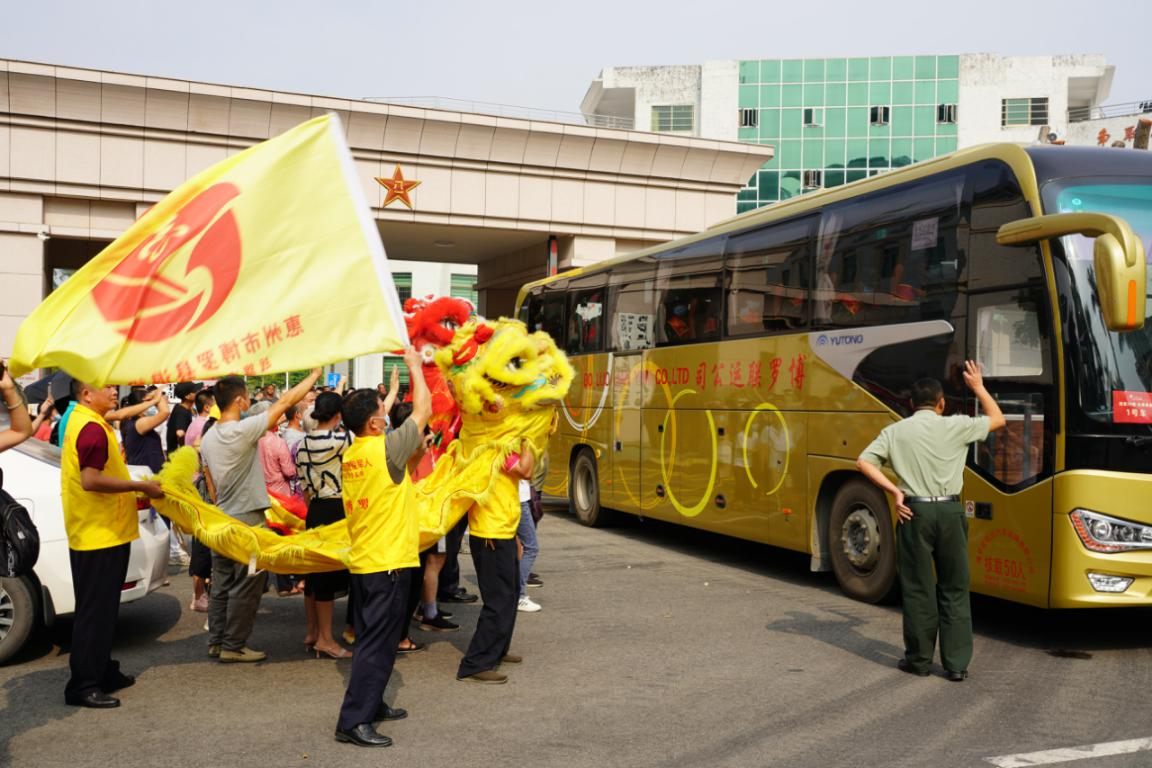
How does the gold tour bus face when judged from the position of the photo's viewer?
facing the viewer and to the right of the viewer

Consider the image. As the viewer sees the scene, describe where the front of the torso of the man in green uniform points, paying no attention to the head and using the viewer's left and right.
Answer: facing away from the viewer

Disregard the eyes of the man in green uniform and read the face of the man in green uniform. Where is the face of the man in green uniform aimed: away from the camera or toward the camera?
away from the camera

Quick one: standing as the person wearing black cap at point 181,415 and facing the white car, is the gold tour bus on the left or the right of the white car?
left

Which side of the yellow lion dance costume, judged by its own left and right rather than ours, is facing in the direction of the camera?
right

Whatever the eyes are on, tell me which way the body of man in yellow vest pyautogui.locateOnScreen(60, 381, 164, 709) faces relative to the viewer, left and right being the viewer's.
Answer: facing to the right of the viewer

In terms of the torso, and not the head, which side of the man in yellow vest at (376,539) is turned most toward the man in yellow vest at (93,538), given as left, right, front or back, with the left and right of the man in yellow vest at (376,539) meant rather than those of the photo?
left

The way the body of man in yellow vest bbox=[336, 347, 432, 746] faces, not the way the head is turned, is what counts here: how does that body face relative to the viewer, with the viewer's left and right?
facing away from the viewer and to the right of the viewer

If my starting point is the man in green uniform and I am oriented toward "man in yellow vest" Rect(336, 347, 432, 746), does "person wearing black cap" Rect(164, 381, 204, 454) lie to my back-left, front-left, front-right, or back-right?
front-right

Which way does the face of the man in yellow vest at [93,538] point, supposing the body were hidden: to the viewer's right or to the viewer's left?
to the viewer's right
